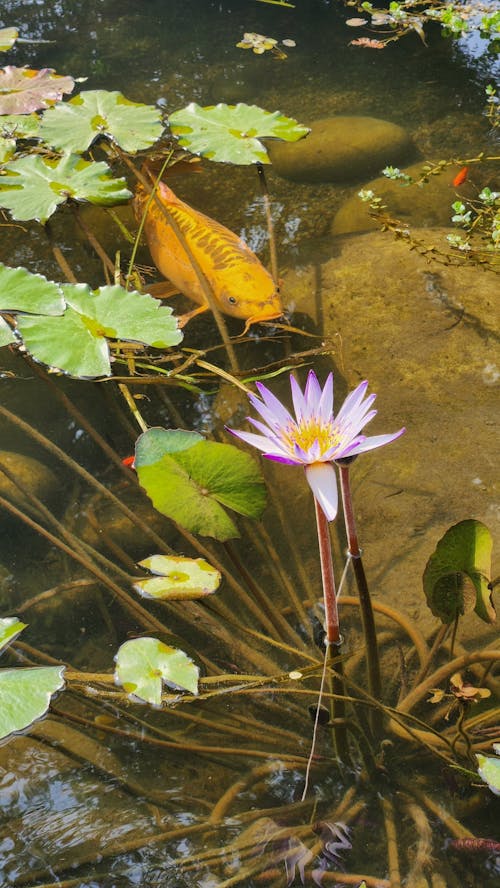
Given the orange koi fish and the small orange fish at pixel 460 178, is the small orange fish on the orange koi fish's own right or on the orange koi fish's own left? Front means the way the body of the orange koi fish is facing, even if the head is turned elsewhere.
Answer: on the orange koi fish's own left

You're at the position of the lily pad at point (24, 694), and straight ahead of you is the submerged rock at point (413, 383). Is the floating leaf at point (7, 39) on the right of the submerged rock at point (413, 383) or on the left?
left

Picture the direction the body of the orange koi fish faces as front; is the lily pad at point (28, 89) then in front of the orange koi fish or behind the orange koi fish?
behind

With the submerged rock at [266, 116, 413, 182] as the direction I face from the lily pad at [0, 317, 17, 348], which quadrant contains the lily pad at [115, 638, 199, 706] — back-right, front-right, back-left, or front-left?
back-right

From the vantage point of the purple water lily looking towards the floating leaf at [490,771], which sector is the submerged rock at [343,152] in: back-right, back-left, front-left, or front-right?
back-left

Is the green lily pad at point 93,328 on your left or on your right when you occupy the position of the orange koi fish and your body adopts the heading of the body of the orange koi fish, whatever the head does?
on your right

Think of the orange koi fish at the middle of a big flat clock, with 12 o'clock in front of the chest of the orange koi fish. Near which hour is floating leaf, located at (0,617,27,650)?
The floating leaf is roughly at 2 o'clock from the orange koi fish.

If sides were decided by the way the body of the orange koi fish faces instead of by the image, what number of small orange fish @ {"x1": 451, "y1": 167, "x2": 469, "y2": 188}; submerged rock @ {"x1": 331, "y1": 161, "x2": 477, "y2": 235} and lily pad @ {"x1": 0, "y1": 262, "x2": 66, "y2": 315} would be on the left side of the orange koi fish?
2

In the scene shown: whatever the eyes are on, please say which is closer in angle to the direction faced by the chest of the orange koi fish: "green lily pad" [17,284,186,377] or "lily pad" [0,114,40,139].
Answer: the green lily pad

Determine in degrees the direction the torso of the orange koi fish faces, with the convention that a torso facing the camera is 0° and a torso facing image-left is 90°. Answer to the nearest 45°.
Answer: approximately 315°
